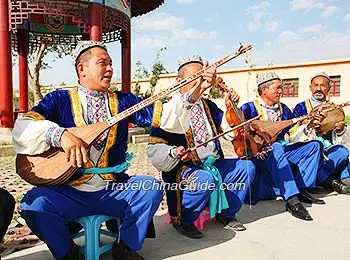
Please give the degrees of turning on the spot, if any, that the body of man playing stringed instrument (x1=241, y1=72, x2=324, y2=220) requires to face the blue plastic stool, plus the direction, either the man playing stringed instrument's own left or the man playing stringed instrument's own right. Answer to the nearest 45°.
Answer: approximately 90° to the man playing stringed instrument's own right

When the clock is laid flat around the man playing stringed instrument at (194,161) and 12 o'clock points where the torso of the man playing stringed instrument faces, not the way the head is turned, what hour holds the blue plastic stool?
The blue plastic stool is roughly at 3 o'clock from the man playing stringed instrument.

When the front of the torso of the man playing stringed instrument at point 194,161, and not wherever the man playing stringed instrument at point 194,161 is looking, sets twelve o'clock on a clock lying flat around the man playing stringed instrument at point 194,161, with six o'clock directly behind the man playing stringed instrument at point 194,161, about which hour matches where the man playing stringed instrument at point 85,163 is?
the man playing stringed instrument at point 85,163 is roughly at 3 o'clock from the man playing stringed instrument at point 194,161.

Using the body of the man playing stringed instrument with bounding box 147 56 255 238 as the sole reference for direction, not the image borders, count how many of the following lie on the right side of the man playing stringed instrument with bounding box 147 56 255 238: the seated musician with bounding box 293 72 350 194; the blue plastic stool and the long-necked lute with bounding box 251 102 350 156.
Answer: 1

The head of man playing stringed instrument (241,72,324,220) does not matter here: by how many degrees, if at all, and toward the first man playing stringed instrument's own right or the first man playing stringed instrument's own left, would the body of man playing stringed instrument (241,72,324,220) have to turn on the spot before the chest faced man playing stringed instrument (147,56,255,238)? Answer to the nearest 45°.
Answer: approximately 90° to the first man playing stringed instrument's own right

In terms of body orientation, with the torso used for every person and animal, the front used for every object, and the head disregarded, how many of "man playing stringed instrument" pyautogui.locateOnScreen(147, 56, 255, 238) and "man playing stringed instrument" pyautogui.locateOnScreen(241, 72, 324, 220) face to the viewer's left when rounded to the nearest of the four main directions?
0

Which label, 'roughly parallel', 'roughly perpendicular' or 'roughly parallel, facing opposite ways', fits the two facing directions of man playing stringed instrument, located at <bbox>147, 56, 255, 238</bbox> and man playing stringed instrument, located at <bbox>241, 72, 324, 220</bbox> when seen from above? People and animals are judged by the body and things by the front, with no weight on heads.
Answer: roughly parallel

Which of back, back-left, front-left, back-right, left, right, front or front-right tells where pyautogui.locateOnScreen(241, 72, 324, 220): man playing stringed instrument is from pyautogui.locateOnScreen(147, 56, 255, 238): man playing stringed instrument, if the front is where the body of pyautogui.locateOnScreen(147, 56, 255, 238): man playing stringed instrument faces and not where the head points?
left

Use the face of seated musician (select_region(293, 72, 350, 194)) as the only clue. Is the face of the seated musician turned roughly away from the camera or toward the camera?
toward the camera

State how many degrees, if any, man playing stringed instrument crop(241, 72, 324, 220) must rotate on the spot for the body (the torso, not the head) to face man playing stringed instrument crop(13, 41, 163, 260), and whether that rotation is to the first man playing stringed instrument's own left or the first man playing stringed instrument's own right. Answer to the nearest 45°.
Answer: approximately 90° to the first man playing stringed instrument's own right

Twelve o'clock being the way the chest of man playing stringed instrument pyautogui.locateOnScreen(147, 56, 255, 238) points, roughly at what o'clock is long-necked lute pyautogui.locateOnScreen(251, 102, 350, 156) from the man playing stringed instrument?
The long-necked lute is roughly at 9 o'clock from the man playing stringed instrument.

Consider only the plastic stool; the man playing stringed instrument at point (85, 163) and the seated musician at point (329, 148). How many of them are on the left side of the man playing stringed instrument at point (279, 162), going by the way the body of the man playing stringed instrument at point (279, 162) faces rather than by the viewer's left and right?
1

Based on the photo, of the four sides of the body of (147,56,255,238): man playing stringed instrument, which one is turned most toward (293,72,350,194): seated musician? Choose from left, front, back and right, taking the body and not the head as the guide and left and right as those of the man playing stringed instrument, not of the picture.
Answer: left

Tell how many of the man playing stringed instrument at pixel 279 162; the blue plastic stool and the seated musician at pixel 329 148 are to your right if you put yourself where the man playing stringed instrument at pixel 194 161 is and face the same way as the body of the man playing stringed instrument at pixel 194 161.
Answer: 1

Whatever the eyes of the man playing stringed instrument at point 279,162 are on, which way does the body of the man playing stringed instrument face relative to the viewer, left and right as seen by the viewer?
facing the viewer and to the right of the viewer
